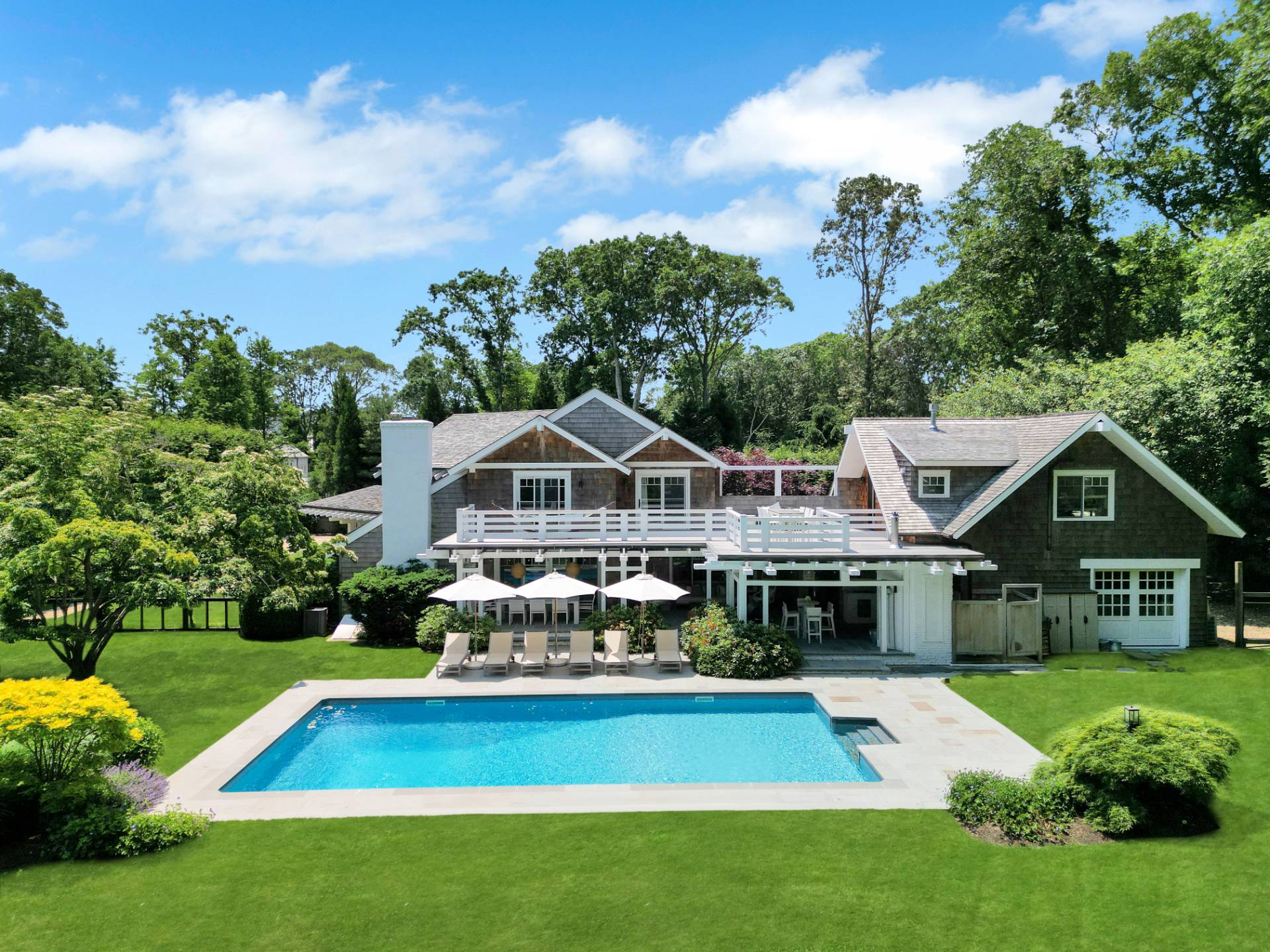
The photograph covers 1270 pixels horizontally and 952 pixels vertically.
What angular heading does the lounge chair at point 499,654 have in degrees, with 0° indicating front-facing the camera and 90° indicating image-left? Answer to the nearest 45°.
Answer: approximately 0°

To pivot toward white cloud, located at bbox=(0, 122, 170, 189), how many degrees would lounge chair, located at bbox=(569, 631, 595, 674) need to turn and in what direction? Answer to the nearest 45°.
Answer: approximately 90° to its right

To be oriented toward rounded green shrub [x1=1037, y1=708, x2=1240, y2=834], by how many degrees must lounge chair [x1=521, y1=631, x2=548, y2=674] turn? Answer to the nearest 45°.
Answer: approximately 45° to its left

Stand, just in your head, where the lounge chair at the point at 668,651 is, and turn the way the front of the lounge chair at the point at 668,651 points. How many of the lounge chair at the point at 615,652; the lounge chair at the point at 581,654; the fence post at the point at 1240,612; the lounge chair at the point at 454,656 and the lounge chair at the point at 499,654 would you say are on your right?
4

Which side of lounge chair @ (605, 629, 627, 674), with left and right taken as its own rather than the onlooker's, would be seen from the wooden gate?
left

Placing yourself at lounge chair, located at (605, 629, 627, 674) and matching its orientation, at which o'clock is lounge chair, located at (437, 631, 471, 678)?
lounge chair, located at (437, 631, 471, 678) is roughly at 3 o'clock from lounge chair, located at (605, 629, 627, 674).
